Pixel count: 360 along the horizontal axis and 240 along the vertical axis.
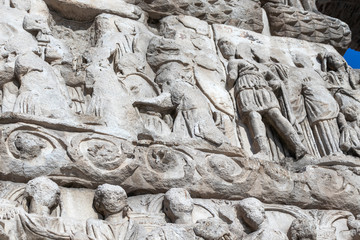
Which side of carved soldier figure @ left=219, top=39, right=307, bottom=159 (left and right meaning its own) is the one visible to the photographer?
front

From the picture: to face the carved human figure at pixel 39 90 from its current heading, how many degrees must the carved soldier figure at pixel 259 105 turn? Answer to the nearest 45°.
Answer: approximately 45° to its right

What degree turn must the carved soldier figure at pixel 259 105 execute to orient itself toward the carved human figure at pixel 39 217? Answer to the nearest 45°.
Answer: approximately 45° to its right

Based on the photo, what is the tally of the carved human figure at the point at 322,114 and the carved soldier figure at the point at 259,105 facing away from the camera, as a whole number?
0

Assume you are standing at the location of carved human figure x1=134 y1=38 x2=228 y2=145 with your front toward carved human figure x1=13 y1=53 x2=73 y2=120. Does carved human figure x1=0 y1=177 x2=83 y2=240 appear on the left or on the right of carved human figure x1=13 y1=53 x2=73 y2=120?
left

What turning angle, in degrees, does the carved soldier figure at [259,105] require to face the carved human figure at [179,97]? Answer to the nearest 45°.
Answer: approximately 45° to its right

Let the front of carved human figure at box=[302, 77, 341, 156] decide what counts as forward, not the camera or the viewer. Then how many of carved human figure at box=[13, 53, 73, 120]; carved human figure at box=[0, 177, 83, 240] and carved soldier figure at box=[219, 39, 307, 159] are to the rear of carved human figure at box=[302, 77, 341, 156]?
0

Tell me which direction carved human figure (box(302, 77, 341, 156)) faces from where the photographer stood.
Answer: facing the viewer and to the left of the viewer
